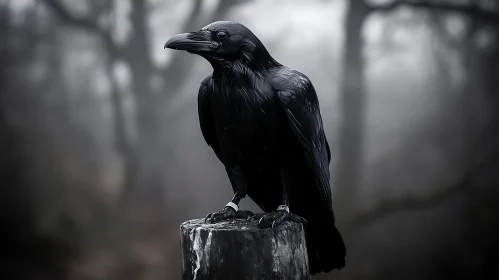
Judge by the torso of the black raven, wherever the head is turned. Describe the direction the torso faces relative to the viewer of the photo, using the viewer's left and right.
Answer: facing the viewer and to the left of the viewer
